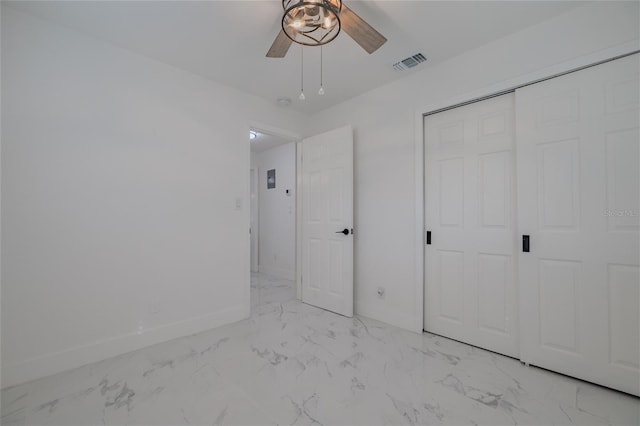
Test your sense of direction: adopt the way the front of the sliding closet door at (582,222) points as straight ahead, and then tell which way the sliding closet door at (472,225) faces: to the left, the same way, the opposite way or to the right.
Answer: the same way

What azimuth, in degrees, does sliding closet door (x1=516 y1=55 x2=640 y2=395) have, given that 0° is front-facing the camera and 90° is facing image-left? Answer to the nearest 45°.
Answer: approximately 45°

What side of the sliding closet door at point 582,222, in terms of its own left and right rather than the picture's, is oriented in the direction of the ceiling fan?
front

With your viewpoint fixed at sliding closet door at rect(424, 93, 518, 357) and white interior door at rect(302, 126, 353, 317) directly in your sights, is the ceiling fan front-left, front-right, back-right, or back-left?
front-left

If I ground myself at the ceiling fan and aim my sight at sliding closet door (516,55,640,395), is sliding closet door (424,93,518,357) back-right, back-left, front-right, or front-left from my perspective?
front-left

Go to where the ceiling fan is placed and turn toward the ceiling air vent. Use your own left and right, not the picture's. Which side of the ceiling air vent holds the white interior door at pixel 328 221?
left

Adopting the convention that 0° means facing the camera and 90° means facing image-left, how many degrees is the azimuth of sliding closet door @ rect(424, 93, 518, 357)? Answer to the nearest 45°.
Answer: approximately 45°

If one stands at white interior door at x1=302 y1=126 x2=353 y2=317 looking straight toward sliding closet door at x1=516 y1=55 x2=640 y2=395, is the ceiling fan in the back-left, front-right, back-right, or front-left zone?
front-right

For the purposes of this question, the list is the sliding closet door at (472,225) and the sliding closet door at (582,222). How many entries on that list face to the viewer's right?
0

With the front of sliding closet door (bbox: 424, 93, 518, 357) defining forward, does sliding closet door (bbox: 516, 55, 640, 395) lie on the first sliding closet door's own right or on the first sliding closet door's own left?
on the first sliding closet door's own left

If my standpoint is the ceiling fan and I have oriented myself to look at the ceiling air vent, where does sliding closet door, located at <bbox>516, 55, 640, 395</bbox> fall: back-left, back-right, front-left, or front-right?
front-right
